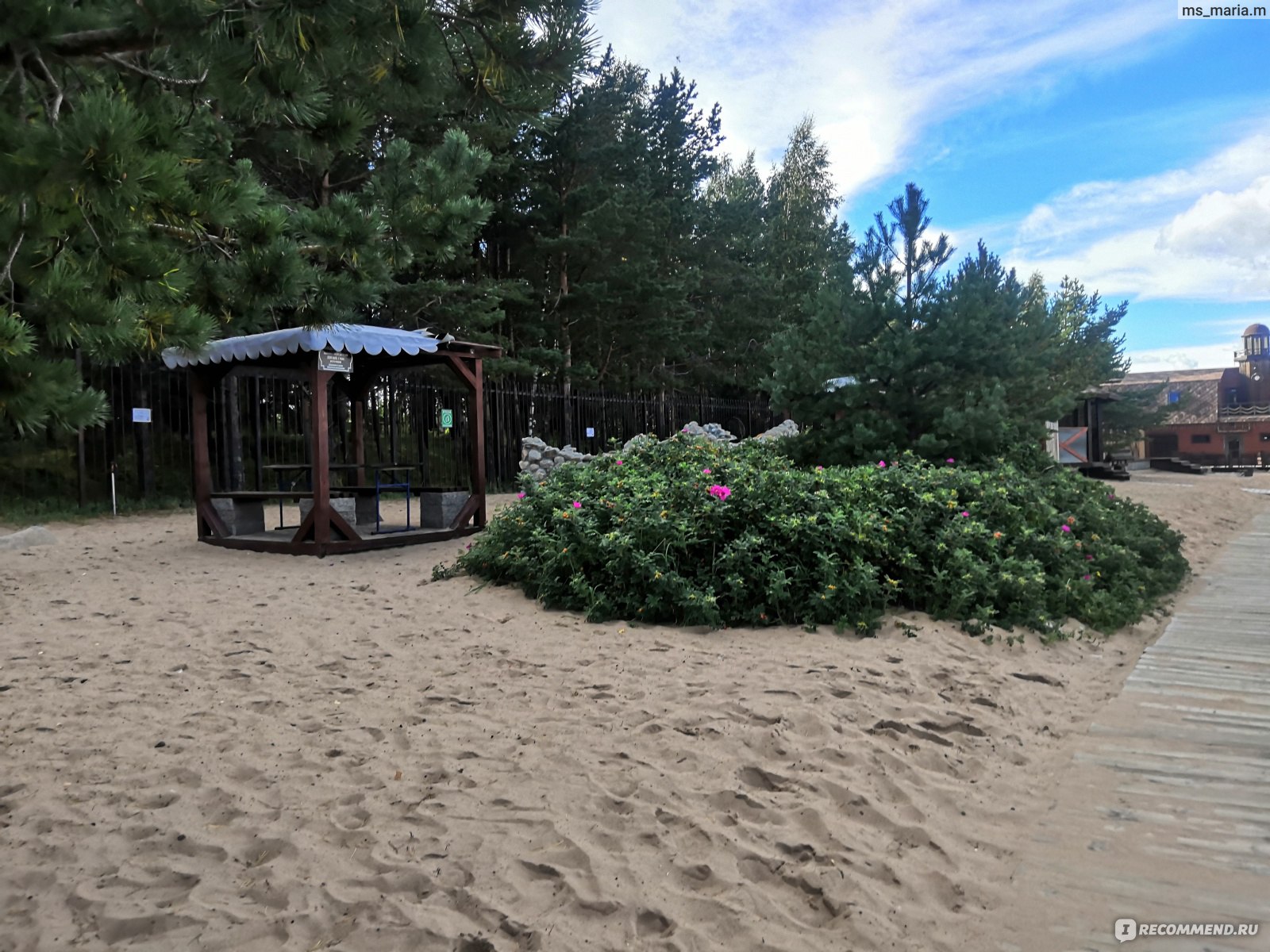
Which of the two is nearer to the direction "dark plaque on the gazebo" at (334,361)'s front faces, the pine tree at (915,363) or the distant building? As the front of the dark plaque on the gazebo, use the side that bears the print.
the pine tree

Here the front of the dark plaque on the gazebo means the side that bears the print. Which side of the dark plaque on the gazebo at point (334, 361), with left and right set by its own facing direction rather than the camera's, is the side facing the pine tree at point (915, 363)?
left

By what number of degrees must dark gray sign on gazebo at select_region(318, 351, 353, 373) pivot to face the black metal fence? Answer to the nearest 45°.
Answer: approximately 180°

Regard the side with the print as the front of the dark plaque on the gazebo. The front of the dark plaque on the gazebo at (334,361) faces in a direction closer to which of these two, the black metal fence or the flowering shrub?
the flowering shrub

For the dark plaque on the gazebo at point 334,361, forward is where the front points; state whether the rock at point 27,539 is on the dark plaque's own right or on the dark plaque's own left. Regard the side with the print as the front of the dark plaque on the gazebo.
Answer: on the dark plaque's own right

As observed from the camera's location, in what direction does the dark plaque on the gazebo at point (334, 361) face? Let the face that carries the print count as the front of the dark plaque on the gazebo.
facing the viewer
